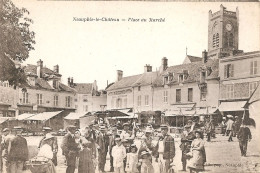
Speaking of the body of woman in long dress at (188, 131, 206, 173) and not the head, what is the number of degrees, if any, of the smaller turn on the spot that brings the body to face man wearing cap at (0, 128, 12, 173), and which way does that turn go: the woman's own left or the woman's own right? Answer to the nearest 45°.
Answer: approximately 45° to the woman's own right

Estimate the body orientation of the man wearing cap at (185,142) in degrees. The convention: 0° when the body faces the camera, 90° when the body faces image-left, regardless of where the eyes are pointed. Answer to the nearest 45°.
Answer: approximately 315°

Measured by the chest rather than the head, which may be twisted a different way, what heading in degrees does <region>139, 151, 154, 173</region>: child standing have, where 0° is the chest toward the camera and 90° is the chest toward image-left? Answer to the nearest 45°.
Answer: approximately 0°

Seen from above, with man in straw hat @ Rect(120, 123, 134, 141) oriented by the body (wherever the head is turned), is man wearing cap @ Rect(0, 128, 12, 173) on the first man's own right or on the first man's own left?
on the first man's own right

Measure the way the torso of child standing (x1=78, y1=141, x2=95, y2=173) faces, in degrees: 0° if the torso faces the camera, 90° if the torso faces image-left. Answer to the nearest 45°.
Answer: approximately 0°
